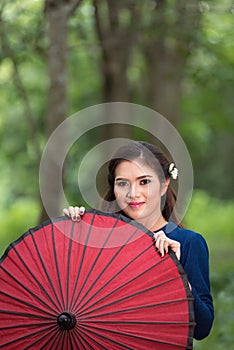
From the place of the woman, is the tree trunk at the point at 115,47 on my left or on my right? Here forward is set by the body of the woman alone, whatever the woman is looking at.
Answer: on my right

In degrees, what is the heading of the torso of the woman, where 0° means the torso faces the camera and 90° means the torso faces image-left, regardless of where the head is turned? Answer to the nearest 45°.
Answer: approximately 45°
